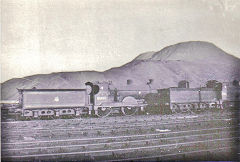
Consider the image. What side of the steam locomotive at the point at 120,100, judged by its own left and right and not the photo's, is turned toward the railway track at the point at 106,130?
right

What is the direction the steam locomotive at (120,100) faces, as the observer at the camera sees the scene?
facing to the right of the viewer
